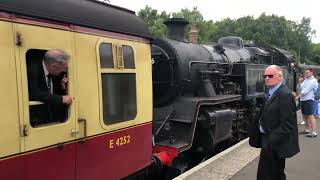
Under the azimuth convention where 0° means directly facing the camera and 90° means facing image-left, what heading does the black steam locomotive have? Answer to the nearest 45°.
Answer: approximately 45°

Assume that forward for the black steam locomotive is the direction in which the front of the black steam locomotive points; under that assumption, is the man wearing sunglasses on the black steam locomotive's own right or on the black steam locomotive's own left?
on the black steam locomotive's own left

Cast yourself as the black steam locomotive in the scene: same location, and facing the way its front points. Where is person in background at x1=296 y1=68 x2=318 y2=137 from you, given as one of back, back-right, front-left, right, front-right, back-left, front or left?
back

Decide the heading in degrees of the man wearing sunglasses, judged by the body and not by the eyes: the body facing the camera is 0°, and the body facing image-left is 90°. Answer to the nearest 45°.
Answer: approximately 45°

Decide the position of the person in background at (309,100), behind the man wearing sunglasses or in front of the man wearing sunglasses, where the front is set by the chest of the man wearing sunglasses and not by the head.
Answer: behind

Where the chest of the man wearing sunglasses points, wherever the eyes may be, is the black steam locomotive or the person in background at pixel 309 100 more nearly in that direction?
the black steam locomotive

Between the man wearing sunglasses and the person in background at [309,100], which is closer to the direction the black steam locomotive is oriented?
the man wearing sunglasses
